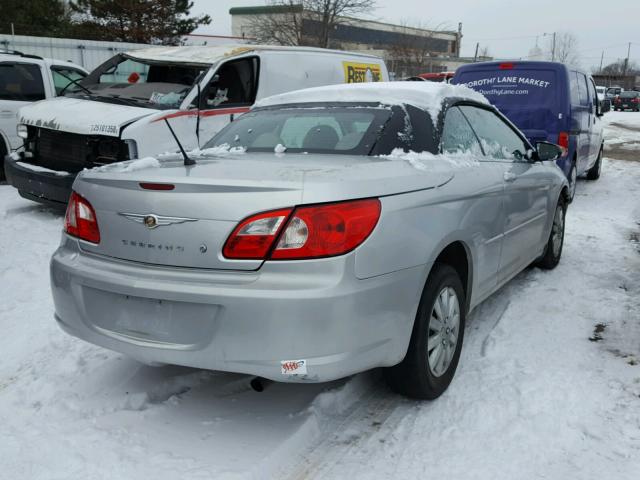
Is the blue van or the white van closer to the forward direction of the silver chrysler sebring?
the blue van

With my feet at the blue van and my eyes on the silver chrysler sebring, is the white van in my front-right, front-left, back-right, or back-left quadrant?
front-right

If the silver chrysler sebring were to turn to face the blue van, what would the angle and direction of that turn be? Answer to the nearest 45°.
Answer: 0° — it already faces it

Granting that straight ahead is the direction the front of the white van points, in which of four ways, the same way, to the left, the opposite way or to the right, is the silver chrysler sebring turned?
the opposite way

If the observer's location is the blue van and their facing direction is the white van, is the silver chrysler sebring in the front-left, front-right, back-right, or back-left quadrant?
front-left

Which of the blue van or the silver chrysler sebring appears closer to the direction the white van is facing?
the silver chrysler sebring

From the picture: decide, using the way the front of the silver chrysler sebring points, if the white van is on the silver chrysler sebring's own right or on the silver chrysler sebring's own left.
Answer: on the silver chrysler sebring's own left

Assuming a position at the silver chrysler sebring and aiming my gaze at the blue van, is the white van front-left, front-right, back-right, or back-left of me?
front-left

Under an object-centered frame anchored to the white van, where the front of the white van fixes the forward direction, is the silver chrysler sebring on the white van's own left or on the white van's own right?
on the white van's own left

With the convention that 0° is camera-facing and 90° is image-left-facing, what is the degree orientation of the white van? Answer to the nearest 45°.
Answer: approximately 45°

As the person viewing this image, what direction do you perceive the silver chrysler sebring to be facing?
facing away from the viewer and to the right of the viewer

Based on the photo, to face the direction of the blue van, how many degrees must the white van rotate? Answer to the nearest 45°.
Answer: approximately 135° to its left
